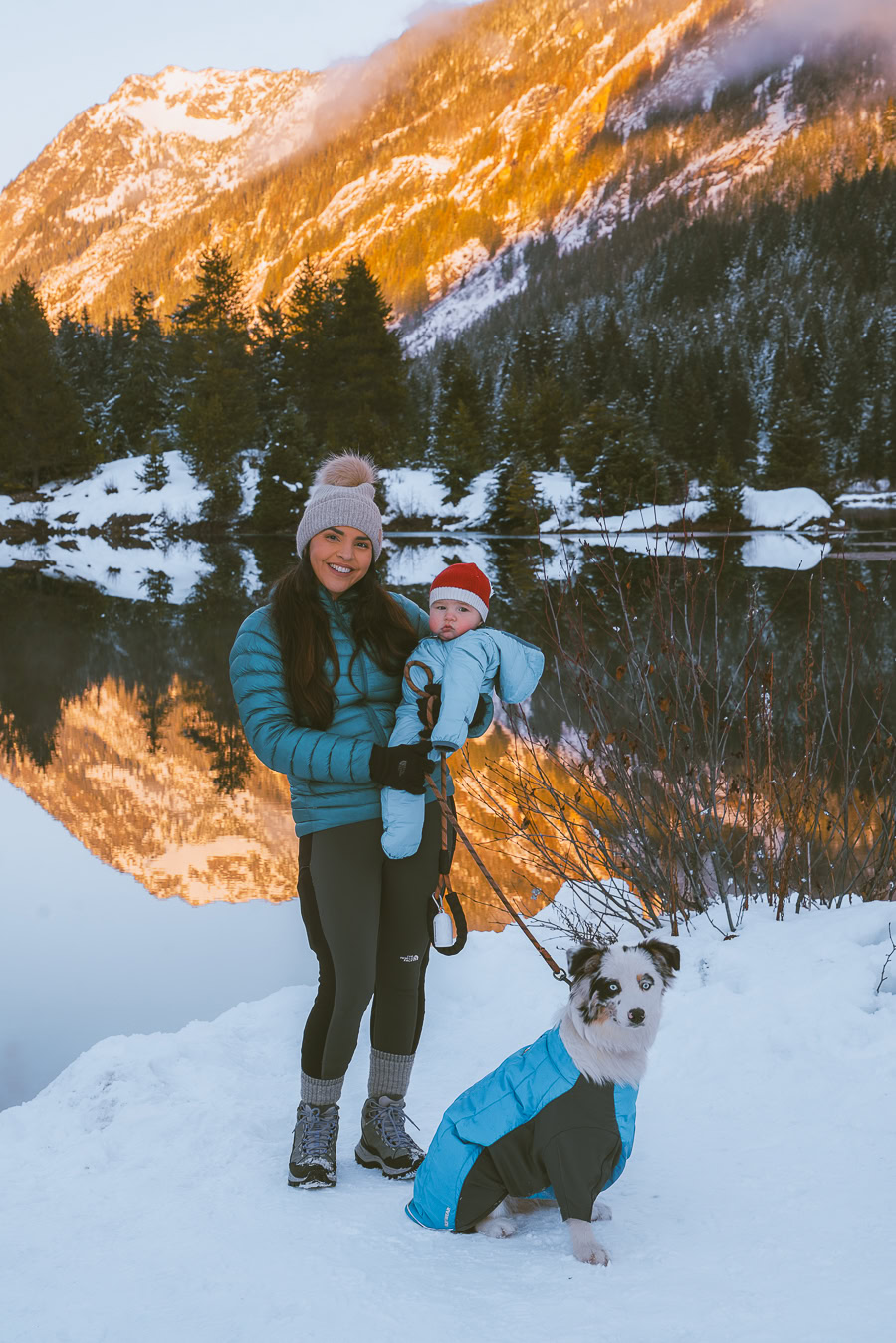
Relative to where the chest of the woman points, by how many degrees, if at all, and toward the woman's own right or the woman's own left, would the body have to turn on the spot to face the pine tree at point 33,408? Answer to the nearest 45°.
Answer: approximately 135° to the woman's own left

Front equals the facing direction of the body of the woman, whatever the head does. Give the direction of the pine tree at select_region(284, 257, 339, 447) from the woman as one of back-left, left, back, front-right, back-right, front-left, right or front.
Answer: back-left

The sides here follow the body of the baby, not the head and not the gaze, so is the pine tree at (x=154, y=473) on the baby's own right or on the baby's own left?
on the baby's own right

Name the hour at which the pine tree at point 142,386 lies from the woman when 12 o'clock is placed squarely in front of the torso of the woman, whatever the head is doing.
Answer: The pine tree is roughly at 7 o'clock from the woman.

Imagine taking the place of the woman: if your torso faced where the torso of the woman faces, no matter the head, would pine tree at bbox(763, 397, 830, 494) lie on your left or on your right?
on your left

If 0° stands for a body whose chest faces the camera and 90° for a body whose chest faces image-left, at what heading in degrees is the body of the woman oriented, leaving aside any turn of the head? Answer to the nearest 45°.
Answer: approximately 315°

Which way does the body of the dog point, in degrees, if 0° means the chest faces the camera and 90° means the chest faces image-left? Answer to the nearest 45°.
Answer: approximately 315°

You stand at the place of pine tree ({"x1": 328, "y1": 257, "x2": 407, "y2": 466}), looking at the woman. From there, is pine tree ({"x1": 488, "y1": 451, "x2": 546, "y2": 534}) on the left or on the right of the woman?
left

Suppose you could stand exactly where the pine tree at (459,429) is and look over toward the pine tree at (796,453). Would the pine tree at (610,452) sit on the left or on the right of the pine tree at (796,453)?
right

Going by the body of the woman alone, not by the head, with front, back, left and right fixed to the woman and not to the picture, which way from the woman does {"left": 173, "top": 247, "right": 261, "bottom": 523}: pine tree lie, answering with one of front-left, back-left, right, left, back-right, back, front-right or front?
back-left

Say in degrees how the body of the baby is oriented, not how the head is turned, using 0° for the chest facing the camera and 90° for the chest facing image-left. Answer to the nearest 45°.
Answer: approximately 45°
